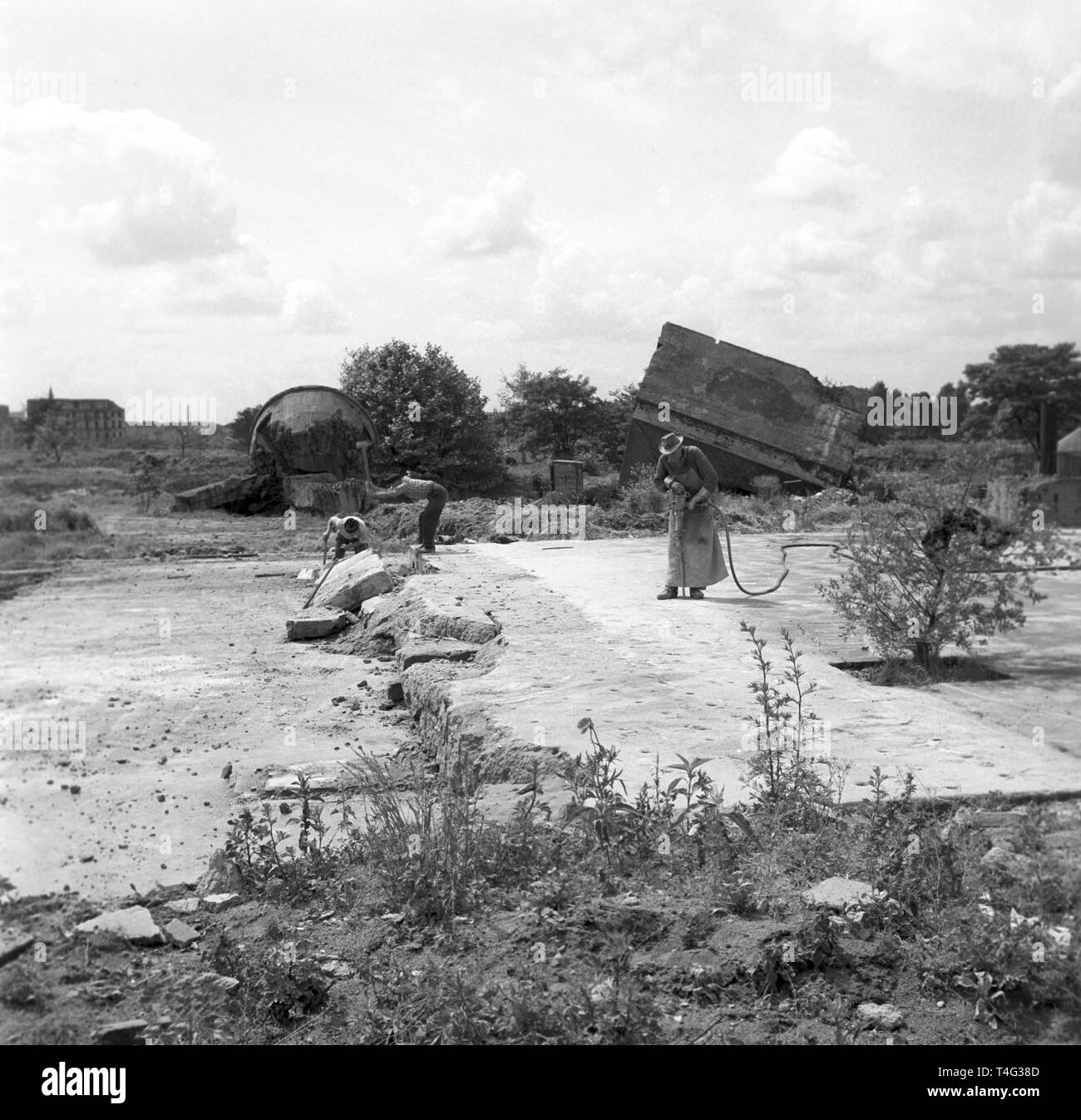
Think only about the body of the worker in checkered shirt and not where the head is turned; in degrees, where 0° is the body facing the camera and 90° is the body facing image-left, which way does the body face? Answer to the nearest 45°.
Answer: approximately 90°

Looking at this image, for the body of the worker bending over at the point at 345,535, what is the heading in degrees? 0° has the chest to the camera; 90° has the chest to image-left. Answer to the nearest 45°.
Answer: approximately 0°

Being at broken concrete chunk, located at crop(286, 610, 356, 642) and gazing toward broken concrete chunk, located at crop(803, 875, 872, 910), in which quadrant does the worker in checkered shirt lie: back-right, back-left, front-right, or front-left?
back-left

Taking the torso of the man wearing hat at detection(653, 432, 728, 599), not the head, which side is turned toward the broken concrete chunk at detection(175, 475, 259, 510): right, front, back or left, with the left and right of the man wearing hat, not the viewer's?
right

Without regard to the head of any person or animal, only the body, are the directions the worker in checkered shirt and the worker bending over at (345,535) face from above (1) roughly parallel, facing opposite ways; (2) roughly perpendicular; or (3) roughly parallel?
roughly perpendicular

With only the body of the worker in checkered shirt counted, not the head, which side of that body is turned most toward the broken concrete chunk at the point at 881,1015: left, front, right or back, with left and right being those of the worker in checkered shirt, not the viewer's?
left

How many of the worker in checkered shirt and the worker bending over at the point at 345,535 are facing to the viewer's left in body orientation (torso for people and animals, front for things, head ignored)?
1

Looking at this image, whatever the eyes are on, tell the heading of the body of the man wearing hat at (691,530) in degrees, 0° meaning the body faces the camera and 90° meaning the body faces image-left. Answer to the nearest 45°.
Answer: approximately 45°

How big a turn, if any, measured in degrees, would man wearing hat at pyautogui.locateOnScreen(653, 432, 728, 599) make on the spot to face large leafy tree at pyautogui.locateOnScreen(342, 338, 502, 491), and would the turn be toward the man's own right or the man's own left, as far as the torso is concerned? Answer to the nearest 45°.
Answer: approximately 135° to the man's own right

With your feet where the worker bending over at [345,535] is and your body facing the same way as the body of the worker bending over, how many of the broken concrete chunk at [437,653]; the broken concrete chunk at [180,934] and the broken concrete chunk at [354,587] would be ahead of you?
3

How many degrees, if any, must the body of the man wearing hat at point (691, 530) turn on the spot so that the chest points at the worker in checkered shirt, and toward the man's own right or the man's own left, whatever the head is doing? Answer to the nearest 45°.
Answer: approximately 90° to the man's own right
